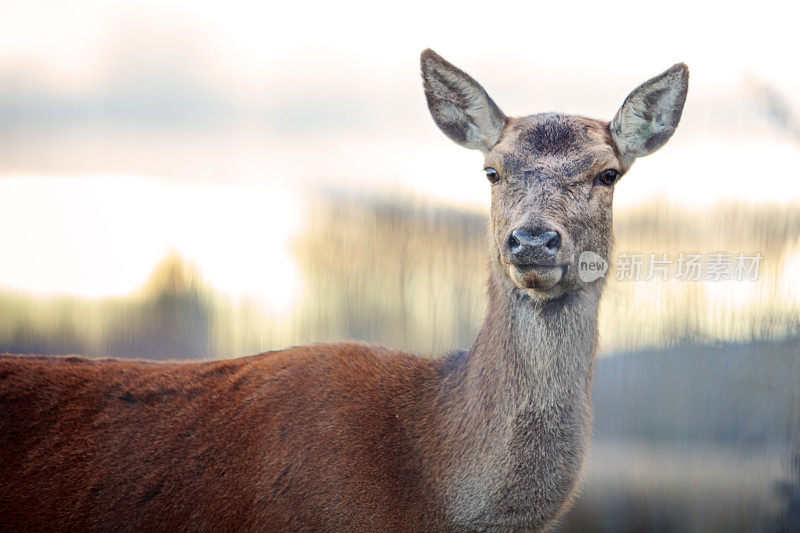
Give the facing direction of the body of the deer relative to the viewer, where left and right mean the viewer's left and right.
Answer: facing to the right of the viewer
